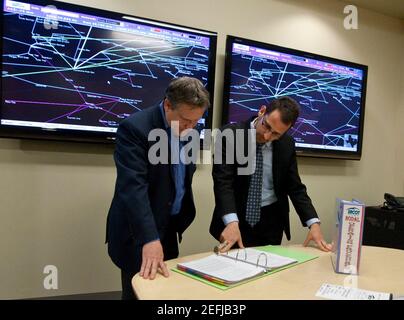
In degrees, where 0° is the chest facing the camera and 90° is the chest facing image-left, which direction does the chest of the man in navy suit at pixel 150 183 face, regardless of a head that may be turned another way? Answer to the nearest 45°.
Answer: approximately 315°

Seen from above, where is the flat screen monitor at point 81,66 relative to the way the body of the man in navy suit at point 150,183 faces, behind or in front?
behind

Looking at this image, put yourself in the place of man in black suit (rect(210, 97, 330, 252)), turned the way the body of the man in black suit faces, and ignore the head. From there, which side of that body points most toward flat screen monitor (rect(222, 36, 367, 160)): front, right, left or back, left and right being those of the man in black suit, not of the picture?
back

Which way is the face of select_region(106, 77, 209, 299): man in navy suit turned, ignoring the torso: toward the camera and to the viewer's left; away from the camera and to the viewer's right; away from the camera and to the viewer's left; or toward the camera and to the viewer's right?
toward the camera and to the viewer's right

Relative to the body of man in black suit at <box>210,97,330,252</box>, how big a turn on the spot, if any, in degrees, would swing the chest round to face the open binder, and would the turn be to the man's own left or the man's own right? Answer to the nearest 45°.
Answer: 0° — they already face it
